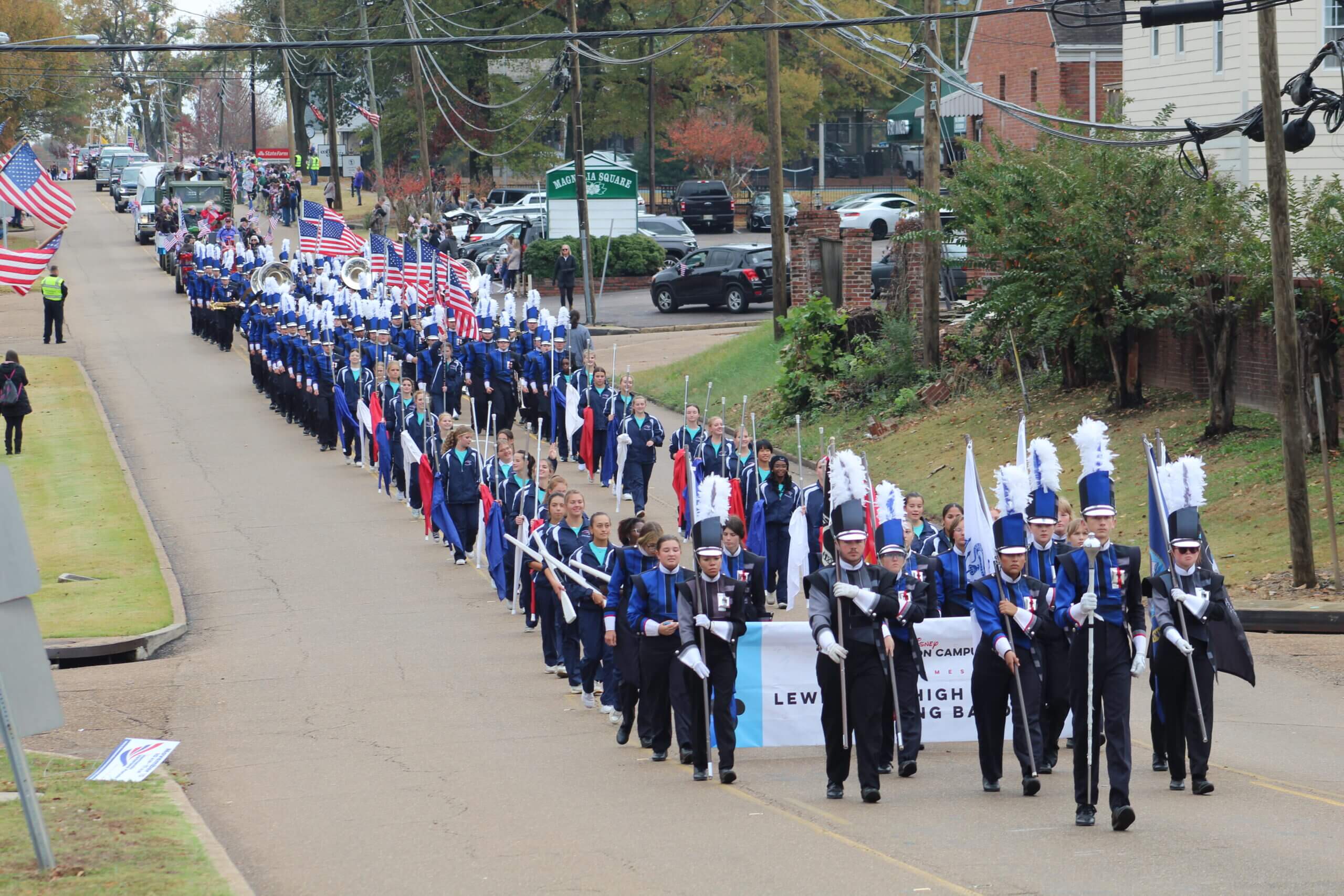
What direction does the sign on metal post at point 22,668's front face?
away from the camera

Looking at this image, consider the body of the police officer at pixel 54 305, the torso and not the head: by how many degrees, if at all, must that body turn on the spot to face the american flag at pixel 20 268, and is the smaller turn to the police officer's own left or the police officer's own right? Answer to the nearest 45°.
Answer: approximately 180°

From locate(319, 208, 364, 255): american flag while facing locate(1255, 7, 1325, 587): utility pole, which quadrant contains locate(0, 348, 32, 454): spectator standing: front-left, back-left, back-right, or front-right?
front-right

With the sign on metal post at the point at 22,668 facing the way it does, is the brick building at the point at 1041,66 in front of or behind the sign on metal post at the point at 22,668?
in front

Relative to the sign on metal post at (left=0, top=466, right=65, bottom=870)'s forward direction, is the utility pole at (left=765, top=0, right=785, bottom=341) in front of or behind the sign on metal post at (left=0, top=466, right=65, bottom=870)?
in front

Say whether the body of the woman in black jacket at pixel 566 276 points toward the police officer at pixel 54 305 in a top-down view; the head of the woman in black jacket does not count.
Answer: no

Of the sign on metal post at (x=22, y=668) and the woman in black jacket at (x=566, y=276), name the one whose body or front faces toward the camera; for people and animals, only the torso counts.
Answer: the woman in black jacket

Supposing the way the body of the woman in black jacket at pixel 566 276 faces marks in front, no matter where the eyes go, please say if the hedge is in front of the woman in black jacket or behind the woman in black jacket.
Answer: behind

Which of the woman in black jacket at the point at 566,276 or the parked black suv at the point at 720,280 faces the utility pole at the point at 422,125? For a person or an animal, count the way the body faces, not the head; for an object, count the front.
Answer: the parked black suv

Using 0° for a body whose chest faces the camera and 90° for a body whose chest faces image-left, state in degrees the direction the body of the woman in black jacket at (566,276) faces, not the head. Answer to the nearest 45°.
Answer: approximately 0°

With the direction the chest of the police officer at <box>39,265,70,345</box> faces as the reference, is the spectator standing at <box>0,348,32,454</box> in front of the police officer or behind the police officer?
behind

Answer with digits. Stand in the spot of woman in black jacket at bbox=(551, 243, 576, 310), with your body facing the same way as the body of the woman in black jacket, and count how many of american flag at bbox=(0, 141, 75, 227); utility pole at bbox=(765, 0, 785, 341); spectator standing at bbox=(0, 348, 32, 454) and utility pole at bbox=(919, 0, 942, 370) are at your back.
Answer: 0
